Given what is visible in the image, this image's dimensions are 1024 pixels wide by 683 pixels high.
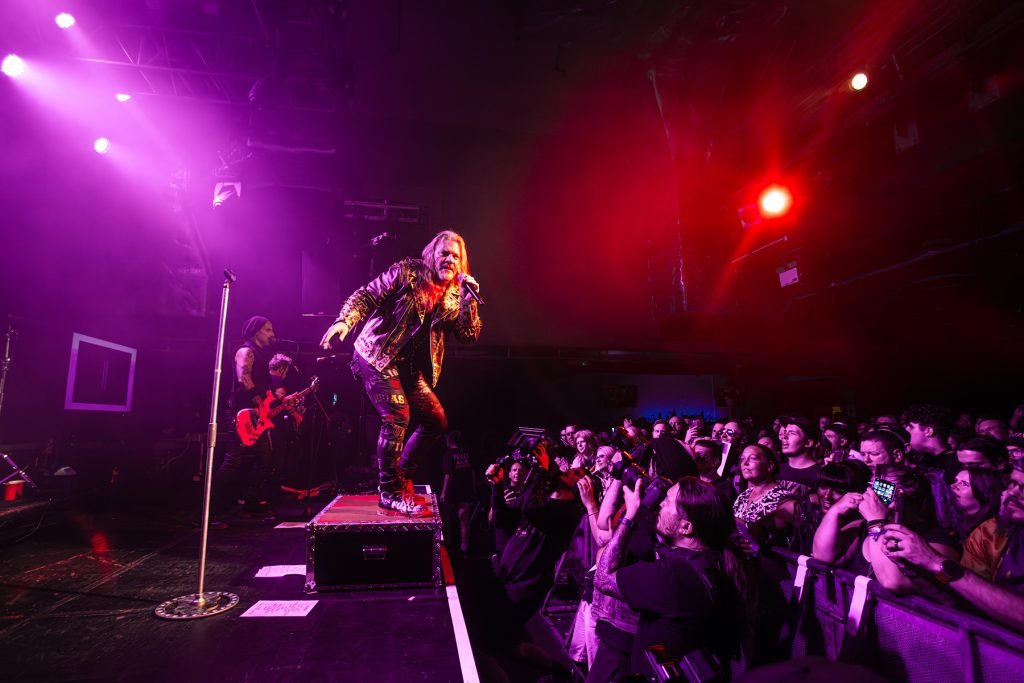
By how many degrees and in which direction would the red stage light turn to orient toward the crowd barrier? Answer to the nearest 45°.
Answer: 0° — it already faces it

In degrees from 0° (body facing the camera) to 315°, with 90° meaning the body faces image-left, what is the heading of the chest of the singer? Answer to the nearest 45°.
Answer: approximately 315°

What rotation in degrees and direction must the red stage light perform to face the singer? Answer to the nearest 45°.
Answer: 0° — it already faces them

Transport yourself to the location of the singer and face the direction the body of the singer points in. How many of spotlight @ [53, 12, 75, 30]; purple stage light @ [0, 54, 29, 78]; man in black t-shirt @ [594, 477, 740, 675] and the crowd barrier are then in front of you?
2

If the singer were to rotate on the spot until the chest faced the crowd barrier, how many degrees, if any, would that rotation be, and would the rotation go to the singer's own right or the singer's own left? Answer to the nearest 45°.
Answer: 0° — they already face it

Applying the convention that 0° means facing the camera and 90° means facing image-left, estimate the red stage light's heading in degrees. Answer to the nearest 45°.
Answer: approximately 0°

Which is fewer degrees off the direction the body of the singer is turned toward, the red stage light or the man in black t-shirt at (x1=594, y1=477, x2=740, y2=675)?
the man in black t-shirt

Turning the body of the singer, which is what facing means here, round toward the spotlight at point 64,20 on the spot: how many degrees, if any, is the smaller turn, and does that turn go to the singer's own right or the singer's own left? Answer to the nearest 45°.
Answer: approximately 180°

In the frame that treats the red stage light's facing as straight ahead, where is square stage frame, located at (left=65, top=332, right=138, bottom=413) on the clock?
The square stage frame is roughly at 2 o'clock from the red stage light.

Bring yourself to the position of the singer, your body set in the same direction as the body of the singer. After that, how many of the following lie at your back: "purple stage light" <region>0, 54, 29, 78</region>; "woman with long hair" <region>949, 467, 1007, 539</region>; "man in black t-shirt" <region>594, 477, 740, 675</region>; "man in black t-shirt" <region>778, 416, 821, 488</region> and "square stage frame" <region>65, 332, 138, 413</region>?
2

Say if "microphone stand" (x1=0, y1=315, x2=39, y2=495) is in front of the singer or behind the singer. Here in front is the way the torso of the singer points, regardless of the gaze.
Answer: behind

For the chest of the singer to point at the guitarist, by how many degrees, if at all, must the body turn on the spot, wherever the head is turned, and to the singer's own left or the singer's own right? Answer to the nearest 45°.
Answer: approximately 180°
